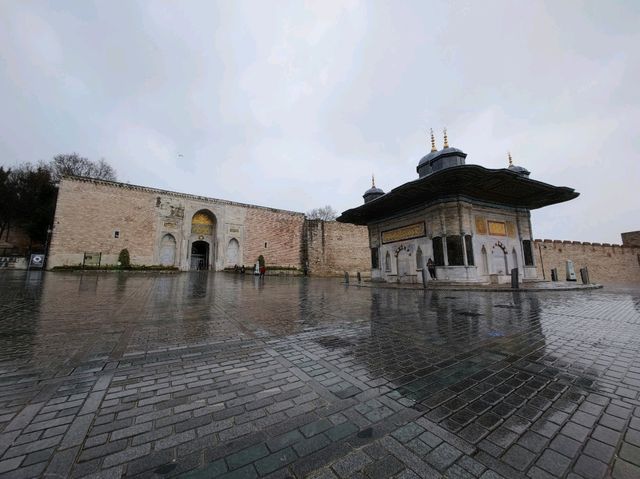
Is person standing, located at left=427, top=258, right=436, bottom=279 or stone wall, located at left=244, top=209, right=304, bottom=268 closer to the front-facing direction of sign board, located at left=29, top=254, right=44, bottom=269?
the person standing

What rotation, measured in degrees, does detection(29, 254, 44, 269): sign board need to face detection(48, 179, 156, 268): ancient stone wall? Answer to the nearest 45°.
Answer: approximately 90° to its left

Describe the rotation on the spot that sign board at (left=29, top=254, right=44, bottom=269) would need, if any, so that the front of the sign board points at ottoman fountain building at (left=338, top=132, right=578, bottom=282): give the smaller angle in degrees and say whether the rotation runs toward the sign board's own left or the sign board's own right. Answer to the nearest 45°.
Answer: approximately 45° to the sign board's own left

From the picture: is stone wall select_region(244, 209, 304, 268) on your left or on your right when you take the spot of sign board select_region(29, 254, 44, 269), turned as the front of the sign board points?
on your left

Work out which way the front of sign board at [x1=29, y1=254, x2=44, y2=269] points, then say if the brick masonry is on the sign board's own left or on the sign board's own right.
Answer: on the sign board's own left

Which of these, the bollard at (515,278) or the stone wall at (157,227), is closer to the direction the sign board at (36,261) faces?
the bollard

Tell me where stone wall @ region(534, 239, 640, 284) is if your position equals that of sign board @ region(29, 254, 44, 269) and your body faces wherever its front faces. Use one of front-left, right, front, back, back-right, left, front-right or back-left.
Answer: front-left

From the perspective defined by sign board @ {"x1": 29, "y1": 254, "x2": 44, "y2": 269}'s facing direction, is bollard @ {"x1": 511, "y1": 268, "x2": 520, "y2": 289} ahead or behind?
ahead

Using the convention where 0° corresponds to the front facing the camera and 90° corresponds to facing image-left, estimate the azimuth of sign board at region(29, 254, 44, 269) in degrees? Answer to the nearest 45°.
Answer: approximately 0°

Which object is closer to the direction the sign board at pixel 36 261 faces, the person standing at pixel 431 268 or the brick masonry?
the person standing
